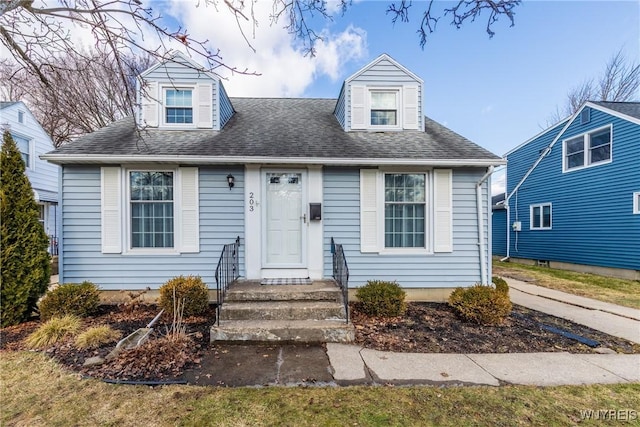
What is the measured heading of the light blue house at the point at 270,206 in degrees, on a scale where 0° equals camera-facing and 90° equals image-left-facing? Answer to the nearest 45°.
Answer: approximately 0°

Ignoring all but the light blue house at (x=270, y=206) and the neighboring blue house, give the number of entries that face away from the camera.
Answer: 0

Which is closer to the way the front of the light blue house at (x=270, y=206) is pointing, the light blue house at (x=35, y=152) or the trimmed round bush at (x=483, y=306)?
the trimmed round bush

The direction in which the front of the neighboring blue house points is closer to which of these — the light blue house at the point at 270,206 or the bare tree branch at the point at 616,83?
the light blue house

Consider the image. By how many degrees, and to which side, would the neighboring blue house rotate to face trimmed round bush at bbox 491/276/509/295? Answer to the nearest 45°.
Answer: approximately 45° to its right

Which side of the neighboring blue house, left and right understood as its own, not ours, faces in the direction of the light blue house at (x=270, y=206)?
right

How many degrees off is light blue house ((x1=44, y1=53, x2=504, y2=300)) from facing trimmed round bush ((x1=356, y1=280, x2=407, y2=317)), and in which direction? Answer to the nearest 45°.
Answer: approximately 45° to its left

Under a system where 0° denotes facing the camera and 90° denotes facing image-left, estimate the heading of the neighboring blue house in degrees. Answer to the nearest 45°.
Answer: approximately 315°

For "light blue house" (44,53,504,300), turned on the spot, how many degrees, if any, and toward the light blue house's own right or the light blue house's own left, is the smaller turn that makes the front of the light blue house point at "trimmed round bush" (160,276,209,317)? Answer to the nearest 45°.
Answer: approximately 45° to the light blue house's own right

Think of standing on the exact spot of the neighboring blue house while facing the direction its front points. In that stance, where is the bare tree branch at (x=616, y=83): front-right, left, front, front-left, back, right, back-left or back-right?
back-left

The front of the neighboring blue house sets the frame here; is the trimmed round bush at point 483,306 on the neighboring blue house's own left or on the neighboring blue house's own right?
on the neighboring blue house's own right
